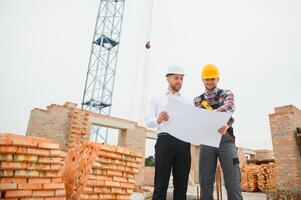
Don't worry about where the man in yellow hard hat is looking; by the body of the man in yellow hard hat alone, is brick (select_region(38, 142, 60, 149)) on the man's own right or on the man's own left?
on the man's own right

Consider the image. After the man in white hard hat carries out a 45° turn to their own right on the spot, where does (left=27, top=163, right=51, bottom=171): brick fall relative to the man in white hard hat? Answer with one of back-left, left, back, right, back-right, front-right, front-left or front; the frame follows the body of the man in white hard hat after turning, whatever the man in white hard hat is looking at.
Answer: right

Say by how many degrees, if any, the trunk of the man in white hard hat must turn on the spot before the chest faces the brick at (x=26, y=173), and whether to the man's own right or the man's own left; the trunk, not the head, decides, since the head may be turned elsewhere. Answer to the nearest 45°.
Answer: approximately 135° to the man's own right

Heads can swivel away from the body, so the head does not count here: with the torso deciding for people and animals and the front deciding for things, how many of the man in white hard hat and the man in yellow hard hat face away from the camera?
0

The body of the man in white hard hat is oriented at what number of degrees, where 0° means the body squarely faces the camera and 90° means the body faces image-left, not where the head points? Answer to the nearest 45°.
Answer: approximately 315°

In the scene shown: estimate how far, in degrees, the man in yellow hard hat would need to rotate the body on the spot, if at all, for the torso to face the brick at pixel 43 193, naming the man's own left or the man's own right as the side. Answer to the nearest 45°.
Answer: approximately 90° to the man's own right

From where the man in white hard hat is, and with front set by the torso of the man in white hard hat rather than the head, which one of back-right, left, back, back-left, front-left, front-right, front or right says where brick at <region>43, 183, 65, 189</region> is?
back-right

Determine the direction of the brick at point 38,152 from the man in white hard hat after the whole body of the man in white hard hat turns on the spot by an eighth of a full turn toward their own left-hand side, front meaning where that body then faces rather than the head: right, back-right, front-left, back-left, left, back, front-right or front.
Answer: back

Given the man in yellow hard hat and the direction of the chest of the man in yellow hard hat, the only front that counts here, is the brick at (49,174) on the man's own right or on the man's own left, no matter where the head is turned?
on the man's own right

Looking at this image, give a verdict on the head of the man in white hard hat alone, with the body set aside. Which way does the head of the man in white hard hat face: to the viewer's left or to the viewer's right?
to the viewer's right

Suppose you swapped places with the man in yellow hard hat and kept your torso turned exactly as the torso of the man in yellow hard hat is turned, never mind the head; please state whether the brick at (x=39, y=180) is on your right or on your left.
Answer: on your right

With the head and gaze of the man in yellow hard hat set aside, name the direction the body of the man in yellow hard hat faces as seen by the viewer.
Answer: toward the camera

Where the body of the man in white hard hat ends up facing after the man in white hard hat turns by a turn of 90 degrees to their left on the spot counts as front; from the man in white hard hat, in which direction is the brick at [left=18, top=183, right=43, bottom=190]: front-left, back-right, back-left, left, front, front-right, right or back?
back-left
